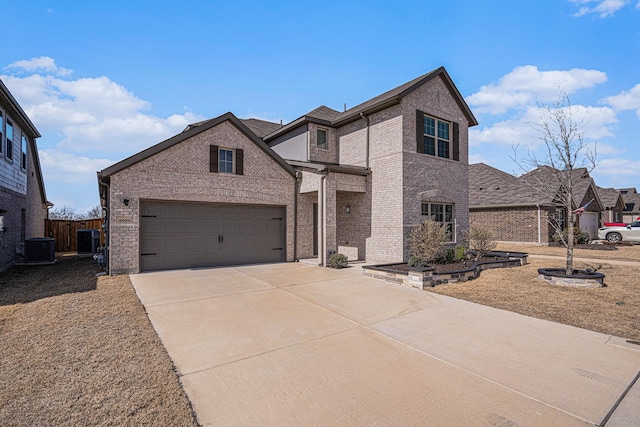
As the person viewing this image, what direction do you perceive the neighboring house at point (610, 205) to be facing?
facing the viewer and to the right of the viewer

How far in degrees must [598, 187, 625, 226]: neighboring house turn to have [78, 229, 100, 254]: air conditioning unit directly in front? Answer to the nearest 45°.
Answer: approximately 90° to its right

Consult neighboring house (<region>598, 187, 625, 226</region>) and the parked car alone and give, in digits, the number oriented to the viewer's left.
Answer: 1

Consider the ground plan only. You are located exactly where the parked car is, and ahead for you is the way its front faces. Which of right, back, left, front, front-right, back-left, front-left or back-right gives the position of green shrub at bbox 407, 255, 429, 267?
left

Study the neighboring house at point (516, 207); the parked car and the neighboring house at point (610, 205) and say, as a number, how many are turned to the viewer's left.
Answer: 1

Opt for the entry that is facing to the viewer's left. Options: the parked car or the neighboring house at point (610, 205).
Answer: the parked car

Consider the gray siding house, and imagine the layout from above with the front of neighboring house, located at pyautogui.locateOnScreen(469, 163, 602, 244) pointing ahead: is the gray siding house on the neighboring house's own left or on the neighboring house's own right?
on the neighboring house's own right

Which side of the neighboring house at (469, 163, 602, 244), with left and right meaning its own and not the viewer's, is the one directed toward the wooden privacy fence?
right

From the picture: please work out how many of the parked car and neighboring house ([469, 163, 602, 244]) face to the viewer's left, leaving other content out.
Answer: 1

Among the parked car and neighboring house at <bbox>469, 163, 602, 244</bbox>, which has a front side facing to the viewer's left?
the parked car

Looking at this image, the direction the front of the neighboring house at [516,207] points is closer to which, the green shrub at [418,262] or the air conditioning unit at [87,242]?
the green shrub

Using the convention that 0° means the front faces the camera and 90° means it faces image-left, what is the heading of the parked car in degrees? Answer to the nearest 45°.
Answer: approximately 90°

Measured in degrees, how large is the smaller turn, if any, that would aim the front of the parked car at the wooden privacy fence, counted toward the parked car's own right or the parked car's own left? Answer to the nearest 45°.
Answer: approximately 45° to the parked car's own left

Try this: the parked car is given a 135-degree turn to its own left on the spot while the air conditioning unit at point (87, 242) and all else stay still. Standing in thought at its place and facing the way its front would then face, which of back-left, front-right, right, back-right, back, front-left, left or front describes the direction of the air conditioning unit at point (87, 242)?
right

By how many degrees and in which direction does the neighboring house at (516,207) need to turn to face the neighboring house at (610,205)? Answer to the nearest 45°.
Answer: approximately 90° to its left
